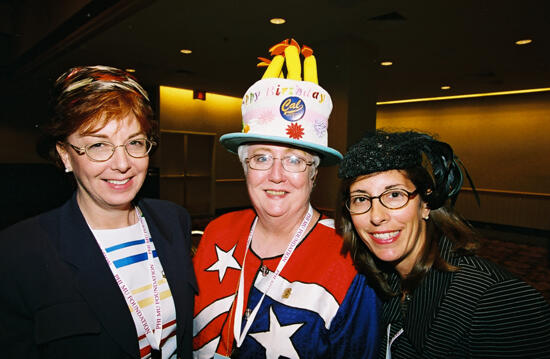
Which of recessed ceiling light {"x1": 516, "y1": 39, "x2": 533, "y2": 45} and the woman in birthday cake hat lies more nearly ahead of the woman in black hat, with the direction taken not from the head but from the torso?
the woman in birthday cake hat

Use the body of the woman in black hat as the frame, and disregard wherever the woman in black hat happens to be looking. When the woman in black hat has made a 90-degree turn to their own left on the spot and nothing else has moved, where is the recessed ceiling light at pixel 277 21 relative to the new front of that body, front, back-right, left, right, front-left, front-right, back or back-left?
back

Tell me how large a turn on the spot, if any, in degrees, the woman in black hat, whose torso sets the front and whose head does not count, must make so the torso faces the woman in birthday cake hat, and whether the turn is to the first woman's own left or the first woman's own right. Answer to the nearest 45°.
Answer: approximately 45° to the first woman's own right

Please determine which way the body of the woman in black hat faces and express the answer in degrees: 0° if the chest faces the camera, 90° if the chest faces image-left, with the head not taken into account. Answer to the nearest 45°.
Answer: approximately 45°

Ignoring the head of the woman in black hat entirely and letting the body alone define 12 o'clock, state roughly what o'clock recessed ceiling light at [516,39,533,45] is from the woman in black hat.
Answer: The recessed ceiling light is roughly at 5 o'clock from the woman in black hat.
